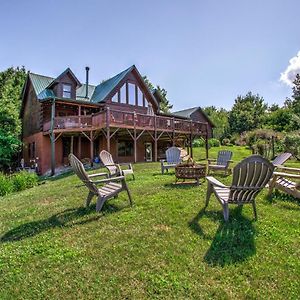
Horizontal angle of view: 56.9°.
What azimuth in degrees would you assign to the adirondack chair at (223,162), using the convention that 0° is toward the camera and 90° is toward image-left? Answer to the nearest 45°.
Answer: approximately 45°

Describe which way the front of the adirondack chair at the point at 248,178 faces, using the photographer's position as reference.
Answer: facing away from the viewer and to the left of the viewer

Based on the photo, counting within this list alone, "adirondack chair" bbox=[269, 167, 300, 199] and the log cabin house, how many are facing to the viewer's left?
1

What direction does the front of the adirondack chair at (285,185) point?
to the viewer's left

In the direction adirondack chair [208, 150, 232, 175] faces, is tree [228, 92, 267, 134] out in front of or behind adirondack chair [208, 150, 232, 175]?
behind

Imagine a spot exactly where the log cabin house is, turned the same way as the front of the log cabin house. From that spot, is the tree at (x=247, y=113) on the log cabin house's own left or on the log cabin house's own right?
on the log cabin house's own left

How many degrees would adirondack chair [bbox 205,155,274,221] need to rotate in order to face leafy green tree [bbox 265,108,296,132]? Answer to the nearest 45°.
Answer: approximately 45° to its right

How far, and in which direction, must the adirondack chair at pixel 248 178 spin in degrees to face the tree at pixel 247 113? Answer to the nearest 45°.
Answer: approximately 45° to its right

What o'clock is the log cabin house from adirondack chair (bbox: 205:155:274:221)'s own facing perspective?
The log cabin house is roughly at 12 o'clock from the adirondack chair.

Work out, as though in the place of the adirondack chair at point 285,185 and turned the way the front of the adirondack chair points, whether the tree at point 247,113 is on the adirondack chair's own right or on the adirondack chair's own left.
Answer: on the adirondack chair's own right
